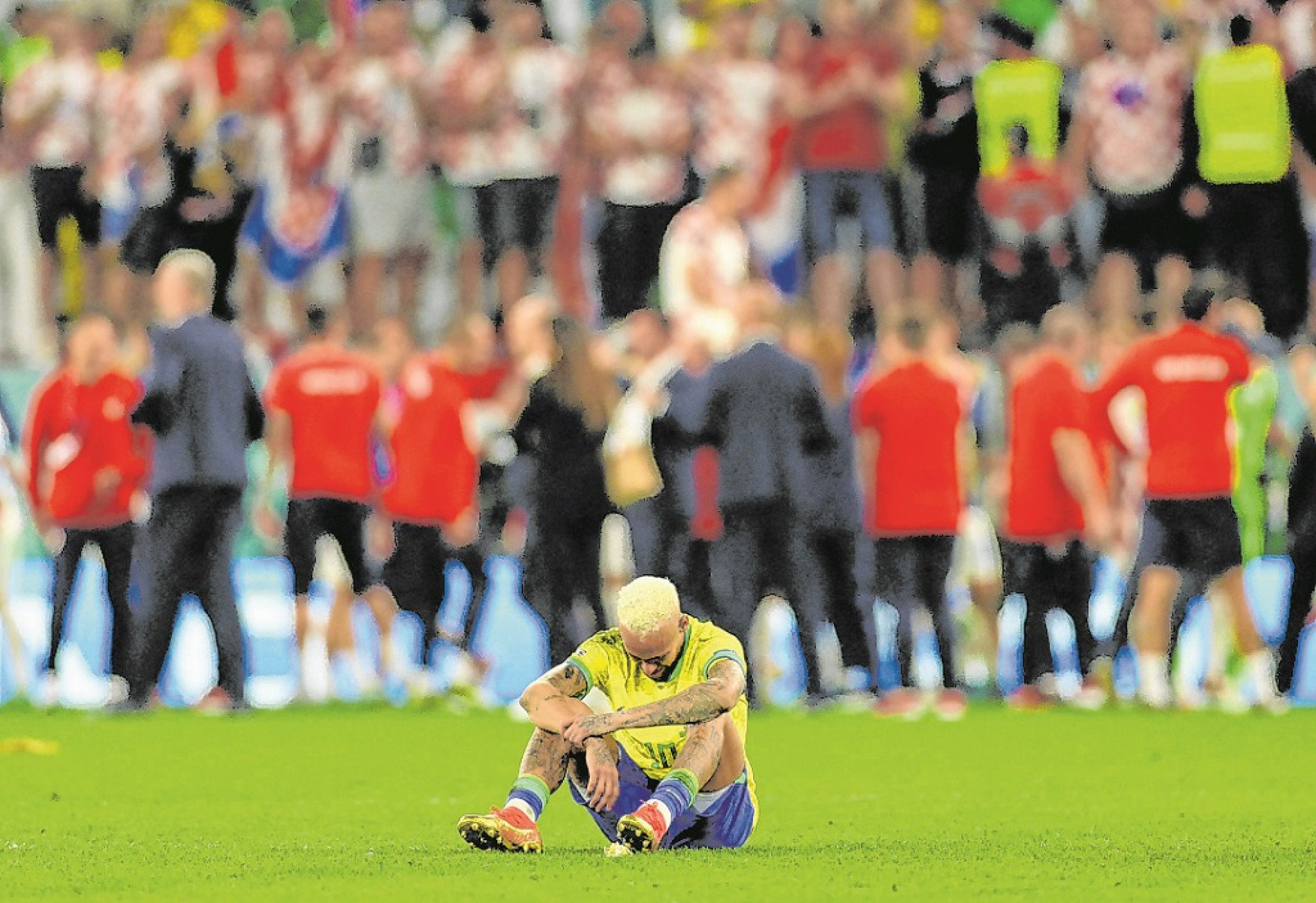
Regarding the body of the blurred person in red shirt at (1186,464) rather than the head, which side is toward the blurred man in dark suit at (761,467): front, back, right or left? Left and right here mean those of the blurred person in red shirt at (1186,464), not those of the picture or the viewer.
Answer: left

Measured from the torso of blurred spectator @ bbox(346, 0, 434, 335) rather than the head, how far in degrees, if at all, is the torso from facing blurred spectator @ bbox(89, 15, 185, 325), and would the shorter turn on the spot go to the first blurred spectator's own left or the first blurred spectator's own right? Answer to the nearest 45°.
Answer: approximately 90° to the first blurred spectator's own right

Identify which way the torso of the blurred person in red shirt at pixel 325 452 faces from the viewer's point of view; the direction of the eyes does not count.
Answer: away from the camera

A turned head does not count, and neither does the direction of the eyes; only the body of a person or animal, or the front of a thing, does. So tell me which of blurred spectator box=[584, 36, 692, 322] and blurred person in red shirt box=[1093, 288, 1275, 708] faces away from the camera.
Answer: blurred person in red shirt box=[1093, 288, 1275, 708]

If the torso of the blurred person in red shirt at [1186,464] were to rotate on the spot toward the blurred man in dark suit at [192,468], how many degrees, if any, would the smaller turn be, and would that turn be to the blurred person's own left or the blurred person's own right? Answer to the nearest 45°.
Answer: approximately 90° to the blurred person's own left

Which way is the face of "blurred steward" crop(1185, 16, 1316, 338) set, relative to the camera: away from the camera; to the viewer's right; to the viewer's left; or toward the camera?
away from the camera

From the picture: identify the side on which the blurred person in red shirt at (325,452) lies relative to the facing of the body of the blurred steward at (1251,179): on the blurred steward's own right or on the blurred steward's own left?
on the blurred steward's own left

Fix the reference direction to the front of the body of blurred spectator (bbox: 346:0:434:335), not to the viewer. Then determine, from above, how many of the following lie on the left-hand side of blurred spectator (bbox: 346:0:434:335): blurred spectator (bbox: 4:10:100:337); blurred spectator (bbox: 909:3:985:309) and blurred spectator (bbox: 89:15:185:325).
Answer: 1

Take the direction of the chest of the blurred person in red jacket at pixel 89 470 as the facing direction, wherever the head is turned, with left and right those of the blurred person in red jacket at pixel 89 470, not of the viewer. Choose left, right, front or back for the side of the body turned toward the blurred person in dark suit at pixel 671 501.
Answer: left

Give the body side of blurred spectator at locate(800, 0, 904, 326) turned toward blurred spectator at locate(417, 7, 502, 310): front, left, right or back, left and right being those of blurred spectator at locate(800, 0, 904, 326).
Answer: right

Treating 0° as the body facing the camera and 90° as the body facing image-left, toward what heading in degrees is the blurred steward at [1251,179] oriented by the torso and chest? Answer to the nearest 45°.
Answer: approximately 180°

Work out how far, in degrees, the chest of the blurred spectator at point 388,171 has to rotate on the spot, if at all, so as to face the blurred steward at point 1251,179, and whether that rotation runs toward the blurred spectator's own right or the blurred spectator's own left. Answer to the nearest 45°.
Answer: approximately 90° to the blurred spectator's own left

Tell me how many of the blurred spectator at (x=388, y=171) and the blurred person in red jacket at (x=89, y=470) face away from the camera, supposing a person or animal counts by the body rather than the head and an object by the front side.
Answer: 0

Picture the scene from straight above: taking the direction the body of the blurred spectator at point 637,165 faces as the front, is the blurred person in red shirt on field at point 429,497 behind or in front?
in front
